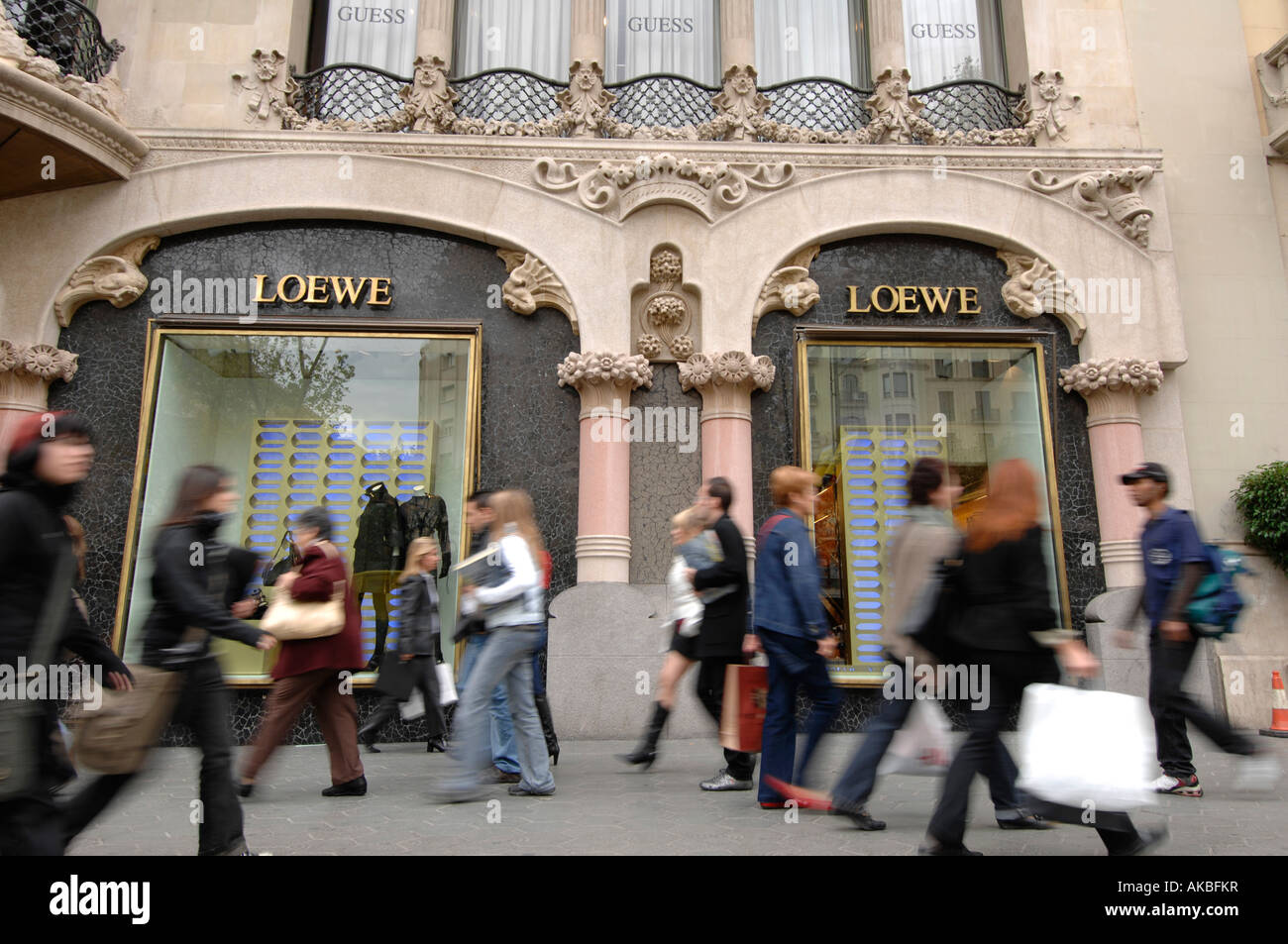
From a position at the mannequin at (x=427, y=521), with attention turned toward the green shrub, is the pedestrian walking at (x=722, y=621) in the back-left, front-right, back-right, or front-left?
front-right

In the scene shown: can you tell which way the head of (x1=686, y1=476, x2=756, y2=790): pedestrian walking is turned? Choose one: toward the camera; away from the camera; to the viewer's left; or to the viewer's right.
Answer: to the viewer's left

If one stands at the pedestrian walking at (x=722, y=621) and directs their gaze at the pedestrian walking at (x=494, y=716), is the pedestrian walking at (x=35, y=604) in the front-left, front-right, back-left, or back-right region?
front-left

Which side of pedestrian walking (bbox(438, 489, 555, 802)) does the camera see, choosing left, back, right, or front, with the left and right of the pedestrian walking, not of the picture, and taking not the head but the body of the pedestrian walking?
left

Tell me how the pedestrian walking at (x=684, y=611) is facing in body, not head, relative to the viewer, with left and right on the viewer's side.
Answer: facing to the left of the viewer

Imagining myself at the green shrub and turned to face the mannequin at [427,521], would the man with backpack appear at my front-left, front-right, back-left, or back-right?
front-left

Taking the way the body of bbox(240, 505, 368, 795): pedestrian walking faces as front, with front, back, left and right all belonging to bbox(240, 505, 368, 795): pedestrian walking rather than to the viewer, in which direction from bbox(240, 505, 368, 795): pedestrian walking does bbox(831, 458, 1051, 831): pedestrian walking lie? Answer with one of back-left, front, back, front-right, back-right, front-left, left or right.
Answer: back-left
